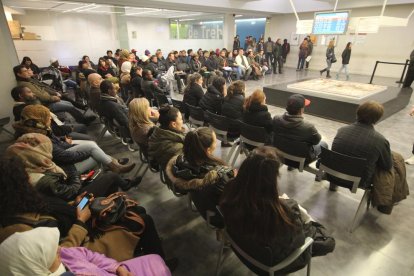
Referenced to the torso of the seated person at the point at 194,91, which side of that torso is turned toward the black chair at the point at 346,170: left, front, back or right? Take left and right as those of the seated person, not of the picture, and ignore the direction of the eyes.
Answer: right

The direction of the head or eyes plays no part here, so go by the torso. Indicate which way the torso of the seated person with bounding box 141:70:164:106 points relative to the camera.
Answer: to the viewer's right

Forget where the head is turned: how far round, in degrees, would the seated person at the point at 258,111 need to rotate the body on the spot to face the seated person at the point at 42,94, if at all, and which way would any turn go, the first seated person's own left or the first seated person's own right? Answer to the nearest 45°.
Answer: approximately 135° to the first seated person's own left

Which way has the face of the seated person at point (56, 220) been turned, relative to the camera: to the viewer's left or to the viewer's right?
to the viewer's right

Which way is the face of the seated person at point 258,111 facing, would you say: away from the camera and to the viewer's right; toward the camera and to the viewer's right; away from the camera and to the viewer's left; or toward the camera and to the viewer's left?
away from the camera and to the viewer's right

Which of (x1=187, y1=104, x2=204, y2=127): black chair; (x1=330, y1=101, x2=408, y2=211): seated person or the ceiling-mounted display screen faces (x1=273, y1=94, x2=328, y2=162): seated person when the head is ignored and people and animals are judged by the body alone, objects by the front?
the ceiling-mounted display screen

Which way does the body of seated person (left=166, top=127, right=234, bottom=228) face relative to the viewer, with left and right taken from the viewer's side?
facing away from the viewer and to the right of the viewer

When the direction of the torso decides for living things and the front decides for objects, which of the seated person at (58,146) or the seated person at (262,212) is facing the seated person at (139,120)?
the seated person at (58,146)

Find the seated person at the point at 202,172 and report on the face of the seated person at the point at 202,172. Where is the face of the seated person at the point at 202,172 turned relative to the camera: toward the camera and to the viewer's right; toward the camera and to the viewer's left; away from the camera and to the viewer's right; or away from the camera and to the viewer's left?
away from the camera and to the viewer's right

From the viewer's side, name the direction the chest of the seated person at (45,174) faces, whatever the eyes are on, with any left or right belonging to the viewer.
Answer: facing to the right of the viewer
